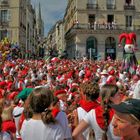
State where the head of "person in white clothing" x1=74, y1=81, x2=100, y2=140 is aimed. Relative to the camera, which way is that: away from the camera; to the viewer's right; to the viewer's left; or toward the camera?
away from the camera

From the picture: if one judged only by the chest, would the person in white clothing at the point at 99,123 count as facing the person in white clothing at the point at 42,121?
no

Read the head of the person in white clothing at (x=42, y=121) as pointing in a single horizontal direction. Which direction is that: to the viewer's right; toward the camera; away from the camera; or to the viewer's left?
away from the camera

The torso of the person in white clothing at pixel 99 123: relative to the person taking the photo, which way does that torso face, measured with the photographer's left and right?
facing away from the viewer and to the right of the viewer
